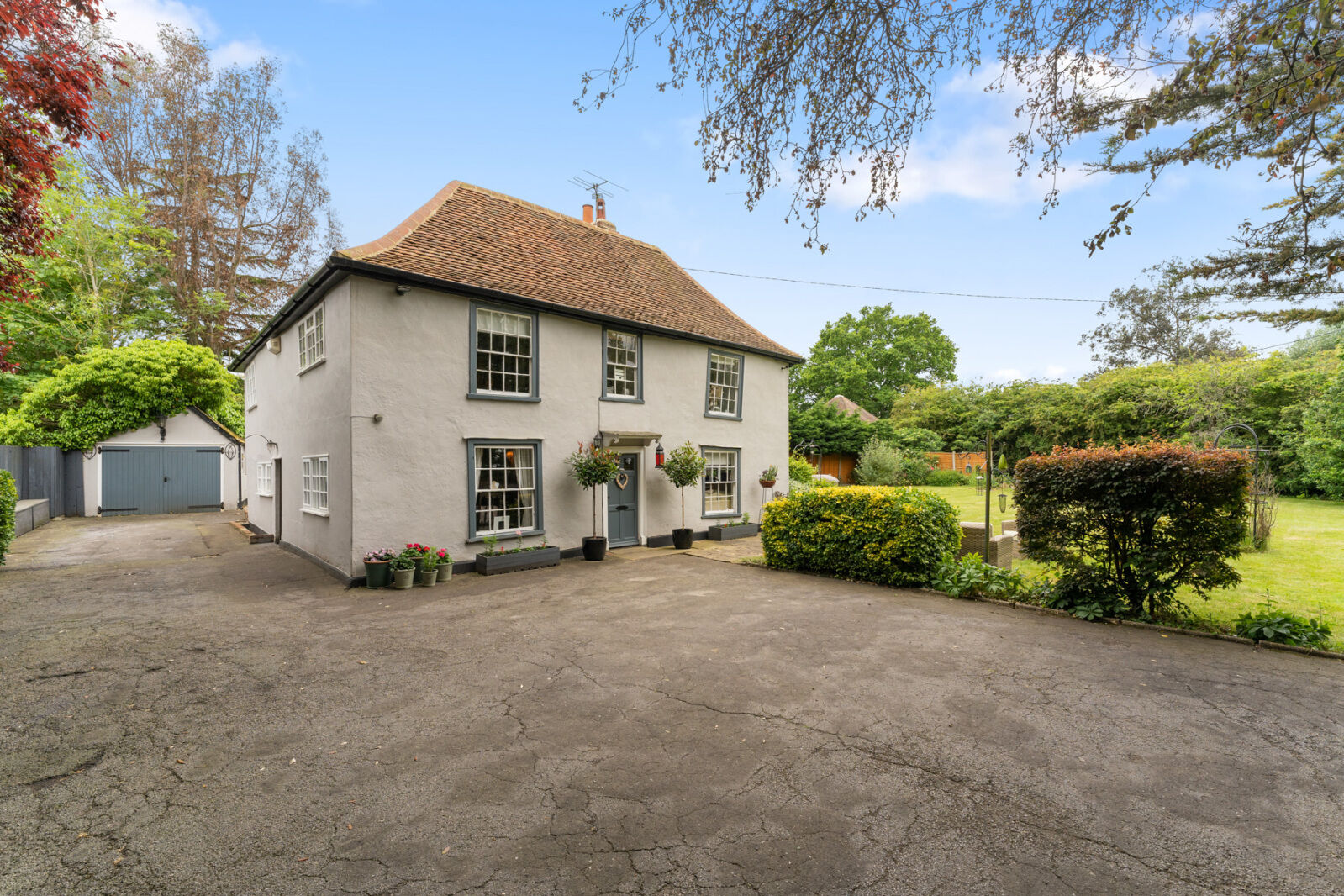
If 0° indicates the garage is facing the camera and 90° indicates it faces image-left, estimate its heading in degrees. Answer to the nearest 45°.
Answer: approximately 0°

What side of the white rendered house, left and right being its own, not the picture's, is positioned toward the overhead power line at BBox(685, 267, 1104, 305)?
left

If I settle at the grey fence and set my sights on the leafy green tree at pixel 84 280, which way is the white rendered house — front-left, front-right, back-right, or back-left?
back-right

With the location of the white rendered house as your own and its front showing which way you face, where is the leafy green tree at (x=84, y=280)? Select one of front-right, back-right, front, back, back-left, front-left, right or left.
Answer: back

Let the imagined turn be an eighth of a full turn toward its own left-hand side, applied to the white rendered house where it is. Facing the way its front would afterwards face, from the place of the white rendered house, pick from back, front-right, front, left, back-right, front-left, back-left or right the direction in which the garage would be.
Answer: back-left

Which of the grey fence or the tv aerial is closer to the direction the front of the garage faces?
the tv aerial

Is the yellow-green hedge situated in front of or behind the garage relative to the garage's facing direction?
in front

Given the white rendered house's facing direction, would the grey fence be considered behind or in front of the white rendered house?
behind

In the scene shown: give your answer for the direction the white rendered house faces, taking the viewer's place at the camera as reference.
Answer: facing the viewer and to the right of the viewer

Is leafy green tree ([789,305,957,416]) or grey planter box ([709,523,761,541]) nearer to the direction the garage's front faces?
the grey planter box

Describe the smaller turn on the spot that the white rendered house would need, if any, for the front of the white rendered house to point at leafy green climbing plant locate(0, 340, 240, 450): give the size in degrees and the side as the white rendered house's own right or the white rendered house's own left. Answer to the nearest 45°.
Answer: approximately 180°

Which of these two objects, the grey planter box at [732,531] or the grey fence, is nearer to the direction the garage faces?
the grey planter box

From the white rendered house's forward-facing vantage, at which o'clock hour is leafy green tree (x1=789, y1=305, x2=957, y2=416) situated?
The leafy green tree is roughly at 9 o'clock from the white rendered house.
